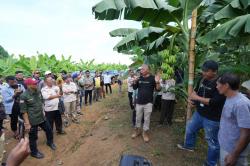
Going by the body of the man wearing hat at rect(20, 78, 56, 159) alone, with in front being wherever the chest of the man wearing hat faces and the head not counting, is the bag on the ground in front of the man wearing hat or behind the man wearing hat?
in front

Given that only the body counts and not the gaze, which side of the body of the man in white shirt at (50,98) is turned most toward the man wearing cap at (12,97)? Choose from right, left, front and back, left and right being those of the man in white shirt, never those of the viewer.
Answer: back

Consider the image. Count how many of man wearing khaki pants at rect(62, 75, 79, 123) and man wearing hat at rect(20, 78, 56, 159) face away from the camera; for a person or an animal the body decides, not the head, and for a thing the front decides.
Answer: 0

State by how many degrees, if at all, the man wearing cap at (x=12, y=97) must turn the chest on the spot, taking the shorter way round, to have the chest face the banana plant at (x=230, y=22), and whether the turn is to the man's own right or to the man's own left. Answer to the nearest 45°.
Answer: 0° — they already face it
